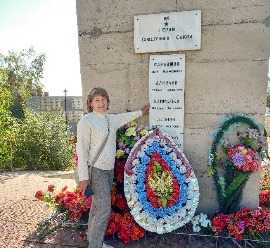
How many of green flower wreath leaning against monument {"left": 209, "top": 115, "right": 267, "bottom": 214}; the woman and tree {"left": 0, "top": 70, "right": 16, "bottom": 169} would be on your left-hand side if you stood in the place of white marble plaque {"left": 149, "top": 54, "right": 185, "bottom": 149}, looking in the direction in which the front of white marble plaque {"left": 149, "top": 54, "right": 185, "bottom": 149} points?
1

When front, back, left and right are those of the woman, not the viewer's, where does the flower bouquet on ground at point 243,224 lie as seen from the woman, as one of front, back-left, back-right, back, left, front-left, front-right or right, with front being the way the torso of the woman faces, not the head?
front-left

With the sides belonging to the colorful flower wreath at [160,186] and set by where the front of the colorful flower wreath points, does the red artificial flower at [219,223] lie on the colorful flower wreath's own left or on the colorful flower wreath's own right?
on the colorful flower wreath's own left

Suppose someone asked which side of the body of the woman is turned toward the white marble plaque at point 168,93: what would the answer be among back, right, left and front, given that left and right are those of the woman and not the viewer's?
left

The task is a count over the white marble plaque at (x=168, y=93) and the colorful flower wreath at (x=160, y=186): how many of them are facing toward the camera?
2
